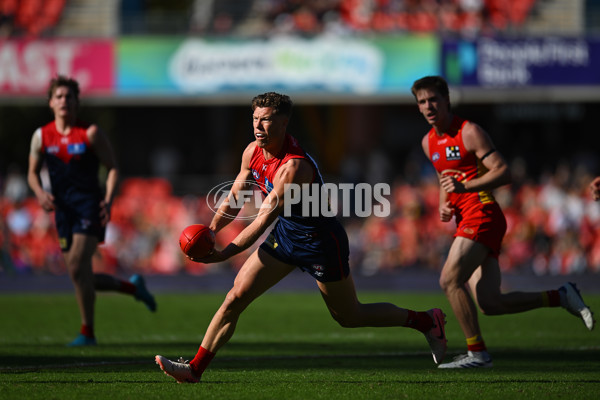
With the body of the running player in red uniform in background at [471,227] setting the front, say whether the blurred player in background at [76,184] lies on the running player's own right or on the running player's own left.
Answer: on the running player's own right

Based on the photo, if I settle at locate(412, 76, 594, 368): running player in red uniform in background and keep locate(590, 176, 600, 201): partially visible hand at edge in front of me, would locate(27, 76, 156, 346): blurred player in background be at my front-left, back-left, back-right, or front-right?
back-left

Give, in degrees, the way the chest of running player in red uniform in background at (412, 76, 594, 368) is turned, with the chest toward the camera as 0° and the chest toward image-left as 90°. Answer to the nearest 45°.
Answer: approximately 45°

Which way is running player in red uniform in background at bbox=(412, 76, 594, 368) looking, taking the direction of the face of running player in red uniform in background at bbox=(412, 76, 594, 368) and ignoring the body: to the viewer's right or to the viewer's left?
to the viewer's left

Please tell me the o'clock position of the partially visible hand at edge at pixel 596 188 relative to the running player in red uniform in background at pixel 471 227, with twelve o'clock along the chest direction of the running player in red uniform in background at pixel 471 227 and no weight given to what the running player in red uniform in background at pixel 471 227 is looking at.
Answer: the partially visible hand at edge at pixel 596 188 is roughly at 7 o'clock from the running player in red uniform in background at pixel 471 227.
